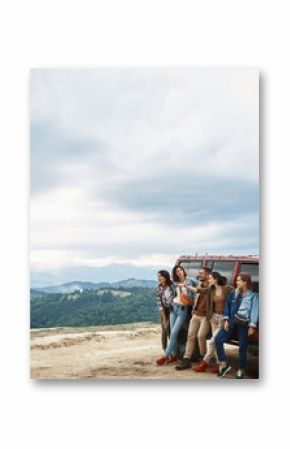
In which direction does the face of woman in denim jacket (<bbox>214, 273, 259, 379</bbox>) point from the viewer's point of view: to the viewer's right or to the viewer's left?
to the viewer's left

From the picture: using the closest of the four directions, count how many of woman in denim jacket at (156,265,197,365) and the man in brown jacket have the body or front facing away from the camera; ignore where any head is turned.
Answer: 0
